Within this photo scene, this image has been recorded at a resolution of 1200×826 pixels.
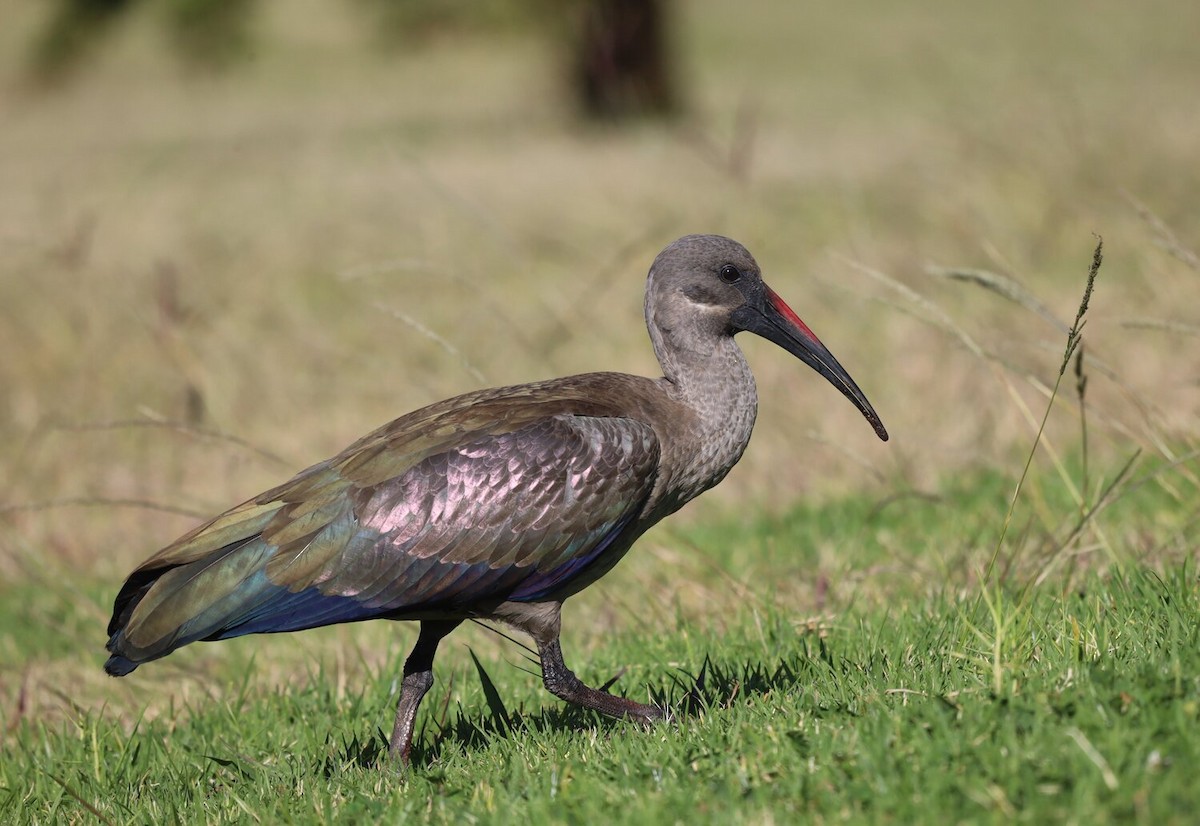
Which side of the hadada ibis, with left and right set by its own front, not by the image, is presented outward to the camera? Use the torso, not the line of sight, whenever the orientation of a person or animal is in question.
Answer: right
